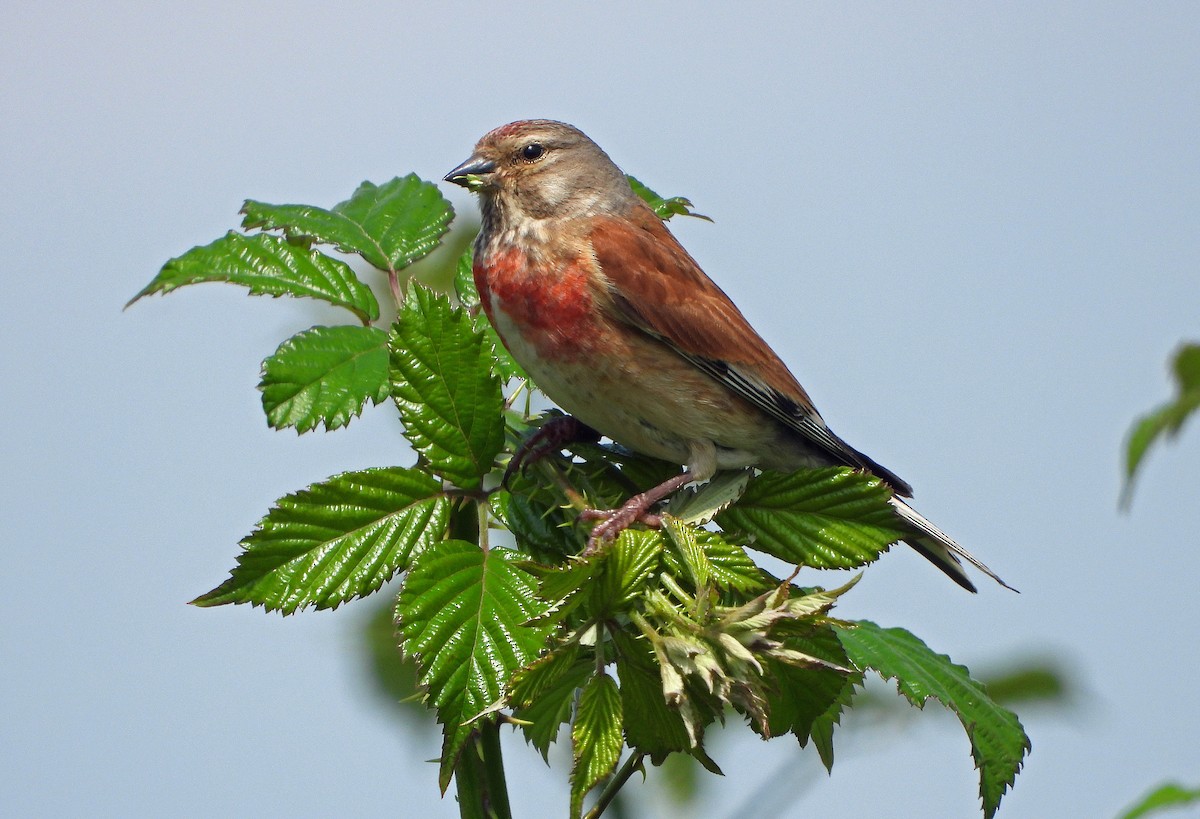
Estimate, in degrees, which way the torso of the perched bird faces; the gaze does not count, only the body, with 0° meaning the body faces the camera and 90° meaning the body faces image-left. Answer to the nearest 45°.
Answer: approximately 90°

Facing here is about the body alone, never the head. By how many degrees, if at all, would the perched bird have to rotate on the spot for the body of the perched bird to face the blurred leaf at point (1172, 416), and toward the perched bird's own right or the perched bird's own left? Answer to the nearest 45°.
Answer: approximately 180°
